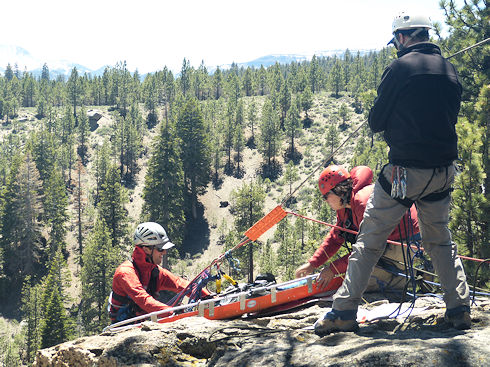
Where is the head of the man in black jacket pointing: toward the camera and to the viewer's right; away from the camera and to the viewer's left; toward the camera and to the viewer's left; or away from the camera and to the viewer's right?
away from the camera and to the viewer's left

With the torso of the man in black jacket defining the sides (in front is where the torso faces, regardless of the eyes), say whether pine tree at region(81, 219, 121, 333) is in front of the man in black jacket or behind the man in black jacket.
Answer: in front

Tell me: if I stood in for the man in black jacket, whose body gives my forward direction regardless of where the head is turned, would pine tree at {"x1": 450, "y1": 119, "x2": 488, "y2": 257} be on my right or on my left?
on my right

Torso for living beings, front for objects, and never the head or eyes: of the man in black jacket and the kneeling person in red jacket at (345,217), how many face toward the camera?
0

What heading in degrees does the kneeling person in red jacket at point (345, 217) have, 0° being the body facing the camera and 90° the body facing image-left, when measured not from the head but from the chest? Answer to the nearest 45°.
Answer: approximately 90°

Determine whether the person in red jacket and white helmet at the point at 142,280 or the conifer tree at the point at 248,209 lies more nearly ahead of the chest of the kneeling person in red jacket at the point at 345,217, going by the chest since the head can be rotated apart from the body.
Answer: the person in red jacket and white helmet

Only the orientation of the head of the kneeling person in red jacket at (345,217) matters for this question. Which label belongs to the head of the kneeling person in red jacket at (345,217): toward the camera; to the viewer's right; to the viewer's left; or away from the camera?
to the viewer's left

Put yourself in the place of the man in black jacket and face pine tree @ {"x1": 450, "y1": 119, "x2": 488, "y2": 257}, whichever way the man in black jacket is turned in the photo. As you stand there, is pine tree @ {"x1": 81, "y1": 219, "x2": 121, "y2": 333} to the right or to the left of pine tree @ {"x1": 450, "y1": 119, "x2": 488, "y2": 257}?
left

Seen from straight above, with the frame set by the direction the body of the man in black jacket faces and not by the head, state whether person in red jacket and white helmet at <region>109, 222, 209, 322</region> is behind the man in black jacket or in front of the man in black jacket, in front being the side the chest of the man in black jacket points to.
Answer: in front

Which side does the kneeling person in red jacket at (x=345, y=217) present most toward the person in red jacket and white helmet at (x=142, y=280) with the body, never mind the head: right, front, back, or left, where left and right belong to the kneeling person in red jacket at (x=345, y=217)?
front

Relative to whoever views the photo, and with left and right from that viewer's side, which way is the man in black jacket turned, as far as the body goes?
facing away from the viewer and to the left of the viewer

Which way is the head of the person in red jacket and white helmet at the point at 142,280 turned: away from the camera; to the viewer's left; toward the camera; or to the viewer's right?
to the viewer's right

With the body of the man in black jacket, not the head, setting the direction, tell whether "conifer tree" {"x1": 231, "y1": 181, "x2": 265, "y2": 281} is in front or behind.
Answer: in front
